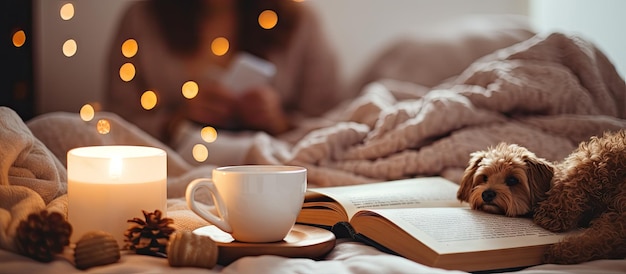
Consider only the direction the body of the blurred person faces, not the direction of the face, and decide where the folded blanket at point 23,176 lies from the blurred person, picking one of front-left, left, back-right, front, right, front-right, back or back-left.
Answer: front

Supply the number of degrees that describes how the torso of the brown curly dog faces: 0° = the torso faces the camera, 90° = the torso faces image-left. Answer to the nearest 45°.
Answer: approximately 45°

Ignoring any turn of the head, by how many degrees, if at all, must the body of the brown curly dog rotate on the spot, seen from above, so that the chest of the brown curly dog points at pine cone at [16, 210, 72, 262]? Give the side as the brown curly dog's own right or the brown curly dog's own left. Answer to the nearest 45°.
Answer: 0° — it already faces it

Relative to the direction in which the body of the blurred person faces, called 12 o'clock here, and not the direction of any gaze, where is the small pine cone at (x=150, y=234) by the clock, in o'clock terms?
The small pine cone is roughly at 12 o'clock from the blurred person.

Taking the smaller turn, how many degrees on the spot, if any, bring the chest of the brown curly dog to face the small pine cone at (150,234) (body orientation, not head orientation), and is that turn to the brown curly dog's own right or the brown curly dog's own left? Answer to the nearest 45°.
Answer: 0° — it already faces it

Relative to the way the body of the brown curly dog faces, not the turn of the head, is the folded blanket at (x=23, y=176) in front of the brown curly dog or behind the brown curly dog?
in front

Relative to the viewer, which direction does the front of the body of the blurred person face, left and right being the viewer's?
facing the viewer

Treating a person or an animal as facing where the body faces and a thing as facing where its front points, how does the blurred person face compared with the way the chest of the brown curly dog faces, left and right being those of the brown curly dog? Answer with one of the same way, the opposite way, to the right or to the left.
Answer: to the left

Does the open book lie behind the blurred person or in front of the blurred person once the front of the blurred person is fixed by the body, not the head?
in front
